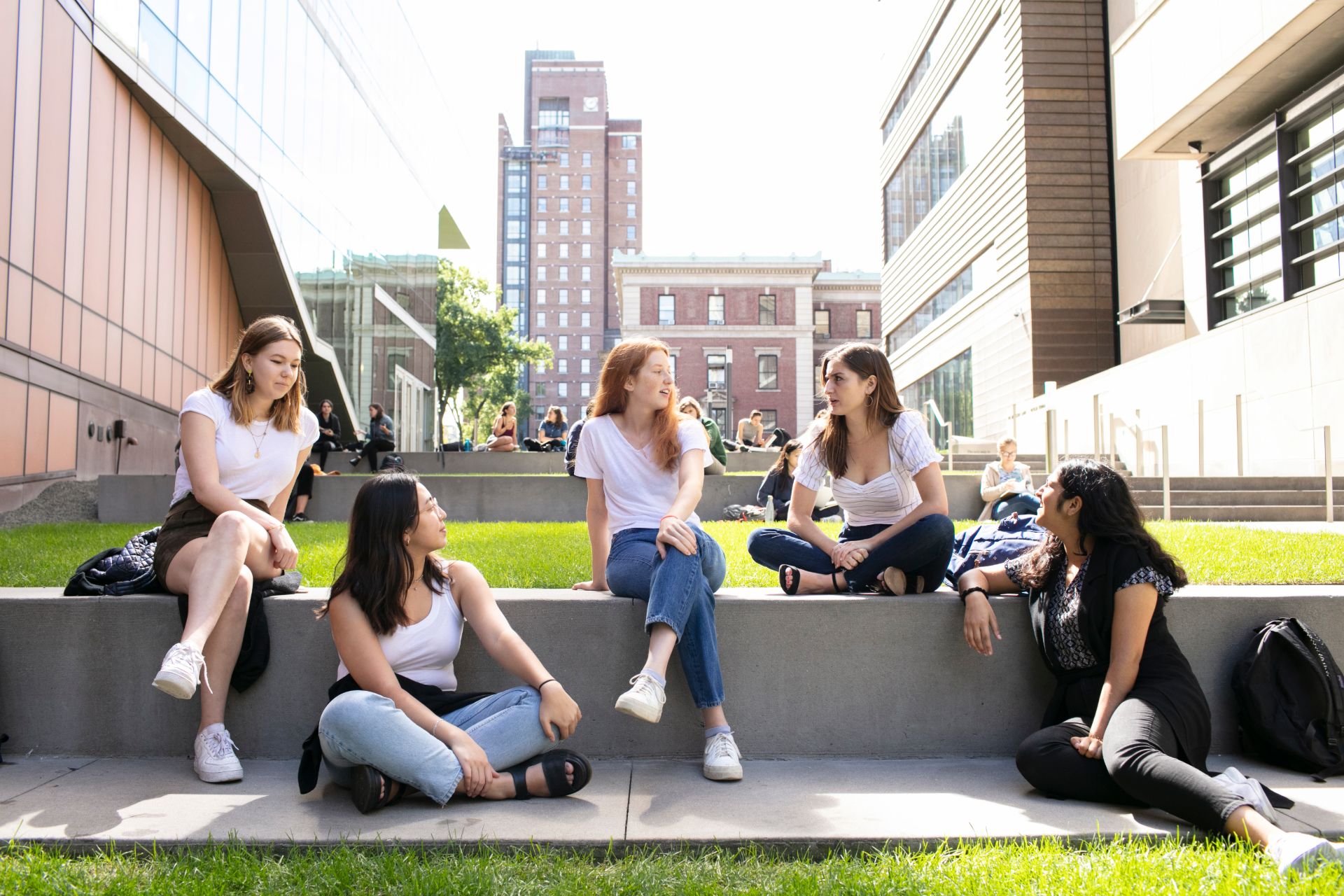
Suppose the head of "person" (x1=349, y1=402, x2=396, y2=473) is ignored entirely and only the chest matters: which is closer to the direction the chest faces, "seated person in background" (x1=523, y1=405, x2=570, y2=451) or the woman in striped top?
the woman in striped top

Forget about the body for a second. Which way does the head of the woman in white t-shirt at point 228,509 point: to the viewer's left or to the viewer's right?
to the viewer's right

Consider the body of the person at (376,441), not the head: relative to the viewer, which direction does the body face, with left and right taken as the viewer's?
facing the viewer and to the left of the viewer

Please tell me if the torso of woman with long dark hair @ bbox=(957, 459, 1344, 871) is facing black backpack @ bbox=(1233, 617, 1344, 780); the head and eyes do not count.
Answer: no

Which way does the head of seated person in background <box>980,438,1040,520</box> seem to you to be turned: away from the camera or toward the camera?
toward the camera

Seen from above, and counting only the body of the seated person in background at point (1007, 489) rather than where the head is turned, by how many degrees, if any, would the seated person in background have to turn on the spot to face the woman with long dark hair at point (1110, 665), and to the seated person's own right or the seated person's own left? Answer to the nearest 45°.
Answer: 0° — they already face them

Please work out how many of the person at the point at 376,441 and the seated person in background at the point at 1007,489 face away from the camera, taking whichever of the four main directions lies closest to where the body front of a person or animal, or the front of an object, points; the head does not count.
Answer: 0

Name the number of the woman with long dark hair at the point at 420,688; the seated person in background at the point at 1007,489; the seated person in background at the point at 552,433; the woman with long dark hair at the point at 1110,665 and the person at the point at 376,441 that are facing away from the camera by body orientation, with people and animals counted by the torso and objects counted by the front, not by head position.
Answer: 0

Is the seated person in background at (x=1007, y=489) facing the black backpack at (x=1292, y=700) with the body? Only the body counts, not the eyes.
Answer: yes

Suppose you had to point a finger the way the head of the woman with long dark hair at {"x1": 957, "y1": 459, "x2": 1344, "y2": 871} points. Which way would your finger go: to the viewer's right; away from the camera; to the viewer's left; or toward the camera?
to the viewer's left

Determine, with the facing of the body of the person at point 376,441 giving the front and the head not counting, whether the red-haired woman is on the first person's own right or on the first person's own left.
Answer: on the first person's own left

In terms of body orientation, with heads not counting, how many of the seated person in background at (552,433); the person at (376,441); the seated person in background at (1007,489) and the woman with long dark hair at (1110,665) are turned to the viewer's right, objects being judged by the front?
0

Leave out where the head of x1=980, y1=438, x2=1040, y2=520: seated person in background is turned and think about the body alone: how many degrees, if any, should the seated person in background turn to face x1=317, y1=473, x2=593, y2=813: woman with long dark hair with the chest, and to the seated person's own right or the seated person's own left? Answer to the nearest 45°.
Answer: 0° — they already face them

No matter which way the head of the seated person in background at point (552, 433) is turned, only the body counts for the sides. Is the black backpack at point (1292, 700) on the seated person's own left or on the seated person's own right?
on the seated person's own left

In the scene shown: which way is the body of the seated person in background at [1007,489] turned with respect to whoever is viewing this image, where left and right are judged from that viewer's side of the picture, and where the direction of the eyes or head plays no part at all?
facing the viewer

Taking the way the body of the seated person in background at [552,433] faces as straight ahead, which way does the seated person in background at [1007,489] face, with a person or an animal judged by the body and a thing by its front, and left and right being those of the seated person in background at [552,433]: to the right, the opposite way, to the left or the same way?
the same way

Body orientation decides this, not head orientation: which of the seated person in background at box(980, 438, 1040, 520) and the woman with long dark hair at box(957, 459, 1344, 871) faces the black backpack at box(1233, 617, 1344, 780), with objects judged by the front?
the seated person in background

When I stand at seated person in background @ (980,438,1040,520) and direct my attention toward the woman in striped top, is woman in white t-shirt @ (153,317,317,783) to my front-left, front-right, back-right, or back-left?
front-right

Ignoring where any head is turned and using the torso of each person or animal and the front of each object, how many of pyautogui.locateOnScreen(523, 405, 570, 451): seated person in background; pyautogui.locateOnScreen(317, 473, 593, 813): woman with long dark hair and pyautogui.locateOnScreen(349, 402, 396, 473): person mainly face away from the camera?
0

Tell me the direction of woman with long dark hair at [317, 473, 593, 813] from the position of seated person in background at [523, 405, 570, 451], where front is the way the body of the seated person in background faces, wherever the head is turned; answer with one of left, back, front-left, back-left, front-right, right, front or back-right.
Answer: front-left

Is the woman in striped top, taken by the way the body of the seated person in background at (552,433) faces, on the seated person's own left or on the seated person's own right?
on the seated person's own left
